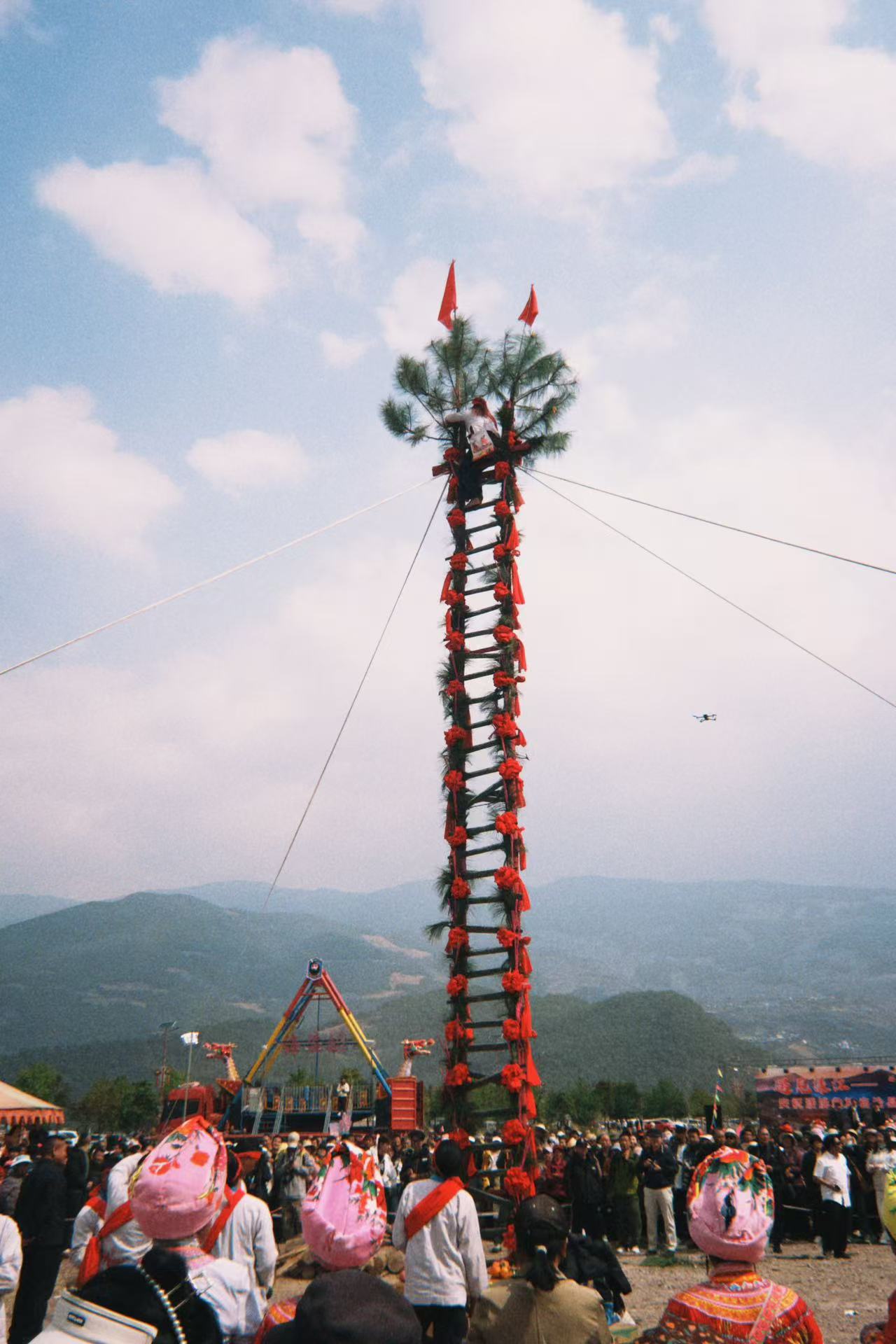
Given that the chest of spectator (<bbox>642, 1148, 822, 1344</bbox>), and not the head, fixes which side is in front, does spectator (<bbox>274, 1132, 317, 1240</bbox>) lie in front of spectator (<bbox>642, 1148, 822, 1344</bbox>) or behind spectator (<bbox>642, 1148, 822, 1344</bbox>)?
in front

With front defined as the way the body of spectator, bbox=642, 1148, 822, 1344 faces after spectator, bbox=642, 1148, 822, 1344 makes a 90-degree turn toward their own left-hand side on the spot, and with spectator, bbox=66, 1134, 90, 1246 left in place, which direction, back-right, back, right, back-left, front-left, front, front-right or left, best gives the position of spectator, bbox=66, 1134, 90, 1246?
front-right

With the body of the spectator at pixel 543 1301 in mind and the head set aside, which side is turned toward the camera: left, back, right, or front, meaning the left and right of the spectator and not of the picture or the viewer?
back

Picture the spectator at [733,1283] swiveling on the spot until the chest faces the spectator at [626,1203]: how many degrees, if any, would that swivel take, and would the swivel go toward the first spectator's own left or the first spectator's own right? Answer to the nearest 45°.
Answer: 0° — they already face them

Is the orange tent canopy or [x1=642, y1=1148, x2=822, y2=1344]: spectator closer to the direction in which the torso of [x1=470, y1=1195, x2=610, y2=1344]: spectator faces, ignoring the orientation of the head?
the orange tent canopy

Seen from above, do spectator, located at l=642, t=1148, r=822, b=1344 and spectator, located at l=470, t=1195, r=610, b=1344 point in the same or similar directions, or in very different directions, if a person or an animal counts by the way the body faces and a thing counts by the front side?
same or similar directions

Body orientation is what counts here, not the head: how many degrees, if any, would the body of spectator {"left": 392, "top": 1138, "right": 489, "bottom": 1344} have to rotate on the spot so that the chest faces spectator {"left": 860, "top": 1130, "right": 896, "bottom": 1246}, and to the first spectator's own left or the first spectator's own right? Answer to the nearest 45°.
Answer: approximately 45° to the first spectator's own right

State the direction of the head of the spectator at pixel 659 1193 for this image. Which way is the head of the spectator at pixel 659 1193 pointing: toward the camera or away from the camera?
toward the camera

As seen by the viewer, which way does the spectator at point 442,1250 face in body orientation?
away from the camera

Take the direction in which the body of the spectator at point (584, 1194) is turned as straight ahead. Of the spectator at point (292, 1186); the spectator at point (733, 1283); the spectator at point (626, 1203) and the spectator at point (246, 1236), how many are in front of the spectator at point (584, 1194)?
2

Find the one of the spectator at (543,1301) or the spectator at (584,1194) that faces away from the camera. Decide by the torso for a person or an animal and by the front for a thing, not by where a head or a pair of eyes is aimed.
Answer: the spectator at (543,1301)

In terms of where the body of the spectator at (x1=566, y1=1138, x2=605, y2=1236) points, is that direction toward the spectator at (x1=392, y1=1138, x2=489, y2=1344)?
yes

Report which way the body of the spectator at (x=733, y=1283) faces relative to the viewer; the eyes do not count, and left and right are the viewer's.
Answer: facing away from the viewer

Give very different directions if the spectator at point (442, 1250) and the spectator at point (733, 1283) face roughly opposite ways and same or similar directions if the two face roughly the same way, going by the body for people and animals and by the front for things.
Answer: same or similar directions

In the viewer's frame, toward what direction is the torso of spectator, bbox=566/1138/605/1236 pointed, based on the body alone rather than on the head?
toward the camera

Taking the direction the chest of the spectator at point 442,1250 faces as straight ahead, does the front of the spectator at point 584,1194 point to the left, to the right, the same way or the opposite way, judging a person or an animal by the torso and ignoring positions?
the opposite way

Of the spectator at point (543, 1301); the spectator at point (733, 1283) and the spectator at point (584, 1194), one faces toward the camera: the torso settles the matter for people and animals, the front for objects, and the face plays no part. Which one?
the spectator at point (584, 1194)
